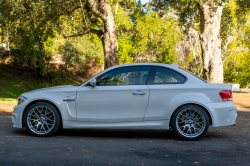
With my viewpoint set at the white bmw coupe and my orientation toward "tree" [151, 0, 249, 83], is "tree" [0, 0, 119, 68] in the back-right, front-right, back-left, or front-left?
front-left

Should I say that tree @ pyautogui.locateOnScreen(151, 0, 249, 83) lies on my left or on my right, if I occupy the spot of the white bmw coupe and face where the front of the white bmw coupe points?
on my right

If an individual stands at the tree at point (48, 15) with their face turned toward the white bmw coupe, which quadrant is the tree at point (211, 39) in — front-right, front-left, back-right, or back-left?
front-left

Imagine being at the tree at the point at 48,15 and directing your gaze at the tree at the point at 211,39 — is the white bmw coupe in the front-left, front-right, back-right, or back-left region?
front-right

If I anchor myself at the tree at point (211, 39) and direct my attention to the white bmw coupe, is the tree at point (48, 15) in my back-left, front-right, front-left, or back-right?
front-right

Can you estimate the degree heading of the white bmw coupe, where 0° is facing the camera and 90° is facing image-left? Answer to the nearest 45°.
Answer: approximately 90°

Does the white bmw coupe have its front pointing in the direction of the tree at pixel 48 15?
no
